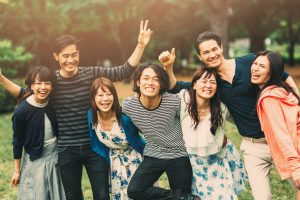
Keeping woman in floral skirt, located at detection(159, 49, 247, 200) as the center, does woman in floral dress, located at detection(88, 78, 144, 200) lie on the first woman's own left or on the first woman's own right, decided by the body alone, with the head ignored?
on the first woman's own right

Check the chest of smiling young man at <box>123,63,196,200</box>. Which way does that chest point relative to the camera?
toward the camera

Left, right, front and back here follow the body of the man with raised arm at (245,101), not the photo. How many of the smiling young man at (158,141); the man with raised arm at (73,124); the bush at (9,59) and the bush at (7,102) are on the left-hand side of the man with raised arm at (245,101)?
0

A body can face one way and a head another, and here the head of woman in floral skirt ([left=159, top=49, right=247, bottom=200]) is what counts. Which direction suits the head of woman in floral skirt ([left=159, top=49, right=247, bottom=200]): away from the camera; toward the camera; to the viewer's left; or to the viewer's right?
toward the camera

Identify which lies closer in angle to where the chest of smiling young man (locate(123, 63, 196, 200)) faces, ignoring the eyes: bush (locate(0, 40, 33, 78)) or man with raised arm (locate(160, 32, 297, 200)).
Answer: the man with raised arm

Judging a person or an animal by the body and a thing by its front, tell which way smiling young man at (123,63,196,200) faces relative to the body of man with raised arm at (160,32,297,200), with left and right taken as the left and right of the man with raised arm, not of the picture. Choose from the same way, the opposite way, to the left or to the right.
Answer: the same way

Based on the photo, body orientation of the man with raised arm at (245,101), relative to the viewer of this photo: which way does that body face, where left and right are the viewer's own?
facing the viewer

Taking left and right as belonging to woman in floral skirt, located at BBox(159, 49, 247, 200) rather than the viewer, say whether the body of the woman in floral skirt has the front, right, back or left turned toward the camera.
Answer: front

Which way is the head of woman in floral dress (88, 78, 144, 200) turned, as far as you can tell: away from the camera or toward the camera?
toward the camera

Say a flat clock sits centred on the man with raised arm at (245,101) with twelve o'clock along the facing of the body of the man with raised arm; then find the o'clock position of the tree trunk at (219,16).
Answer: The tree trunk is roughly at 6 o'clock from the man with raised arm.

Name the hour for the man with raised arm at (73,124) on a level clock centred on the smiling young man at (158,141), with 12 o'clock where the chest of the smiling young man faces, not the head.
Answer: The man with raised arm is roughly at 3 o'clock from the smiling young man.

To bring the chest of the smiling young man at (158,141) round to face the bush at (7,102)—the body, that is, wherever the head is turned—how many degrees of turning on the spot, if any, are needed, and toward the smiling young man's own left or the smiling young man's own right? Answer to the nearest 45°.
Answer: approximately 135° to the smiling young man's own right

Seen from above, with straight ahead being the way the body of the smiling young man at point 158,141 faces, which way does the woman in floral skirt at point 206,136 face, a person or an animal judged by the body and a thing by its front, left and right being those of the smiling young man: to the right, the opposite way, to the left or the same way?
the same way

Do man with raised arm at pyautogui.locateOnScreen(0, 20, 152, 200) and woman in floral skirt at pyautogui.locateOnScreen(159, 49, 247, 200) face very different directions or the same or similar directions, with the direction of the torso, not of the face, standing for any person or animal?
same or similar directions

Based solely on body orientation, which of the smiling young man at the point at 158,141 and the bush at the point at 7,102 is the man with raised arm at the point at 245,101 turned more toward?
the smiling young man
